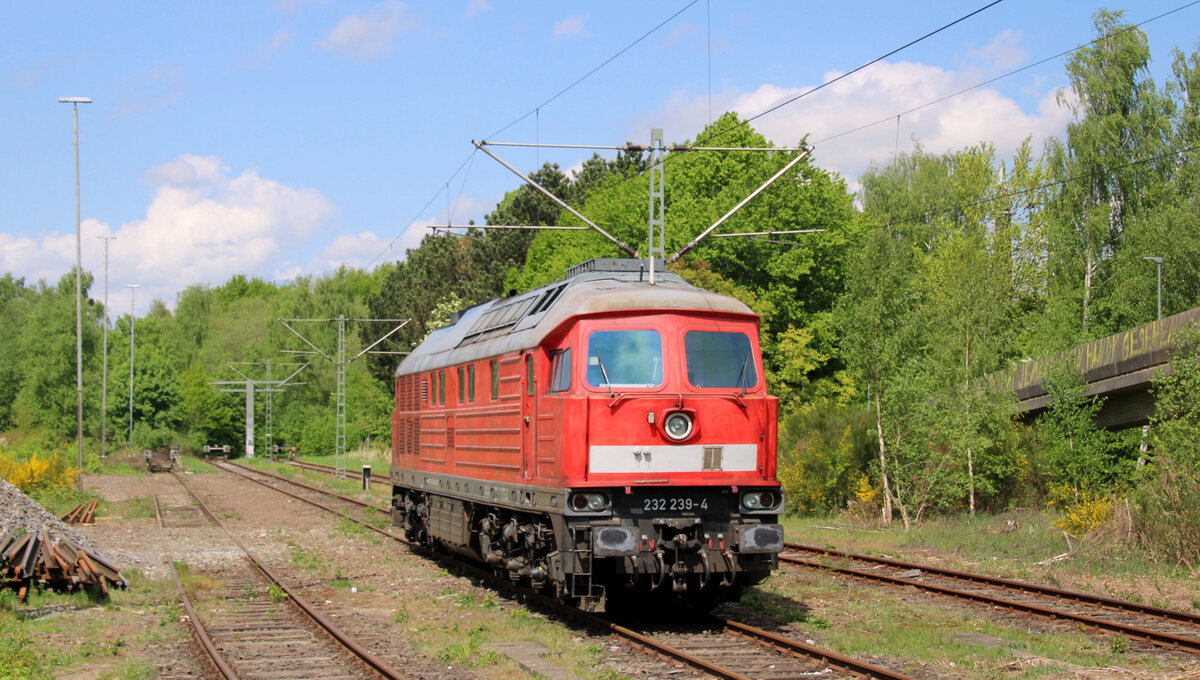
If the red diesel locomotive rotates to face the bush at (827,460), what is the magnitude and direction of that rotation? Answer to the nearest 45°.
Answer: approximately 135° to its left

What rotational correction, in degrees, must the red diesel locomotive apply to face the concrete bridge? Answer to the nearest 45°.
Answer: approximately 90° to its left

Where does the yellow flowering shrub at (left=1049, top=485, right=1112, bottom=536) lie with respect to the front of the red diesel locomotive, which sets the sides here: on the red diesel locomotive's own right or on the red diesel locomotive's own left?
on the red diesel locomotive's own left

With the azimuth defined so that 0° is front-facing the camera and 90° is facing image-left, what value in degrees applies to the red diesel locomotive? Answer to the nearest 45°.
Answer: approximately 315°

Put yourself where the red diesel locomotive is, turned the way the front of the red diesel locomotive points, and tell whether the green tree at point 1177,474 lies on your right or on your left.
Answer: on your left

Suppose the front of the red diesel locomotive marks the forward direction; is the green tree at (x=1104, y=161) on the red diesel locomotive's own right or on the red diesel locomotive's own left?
on the red diesel locomotive's own left
